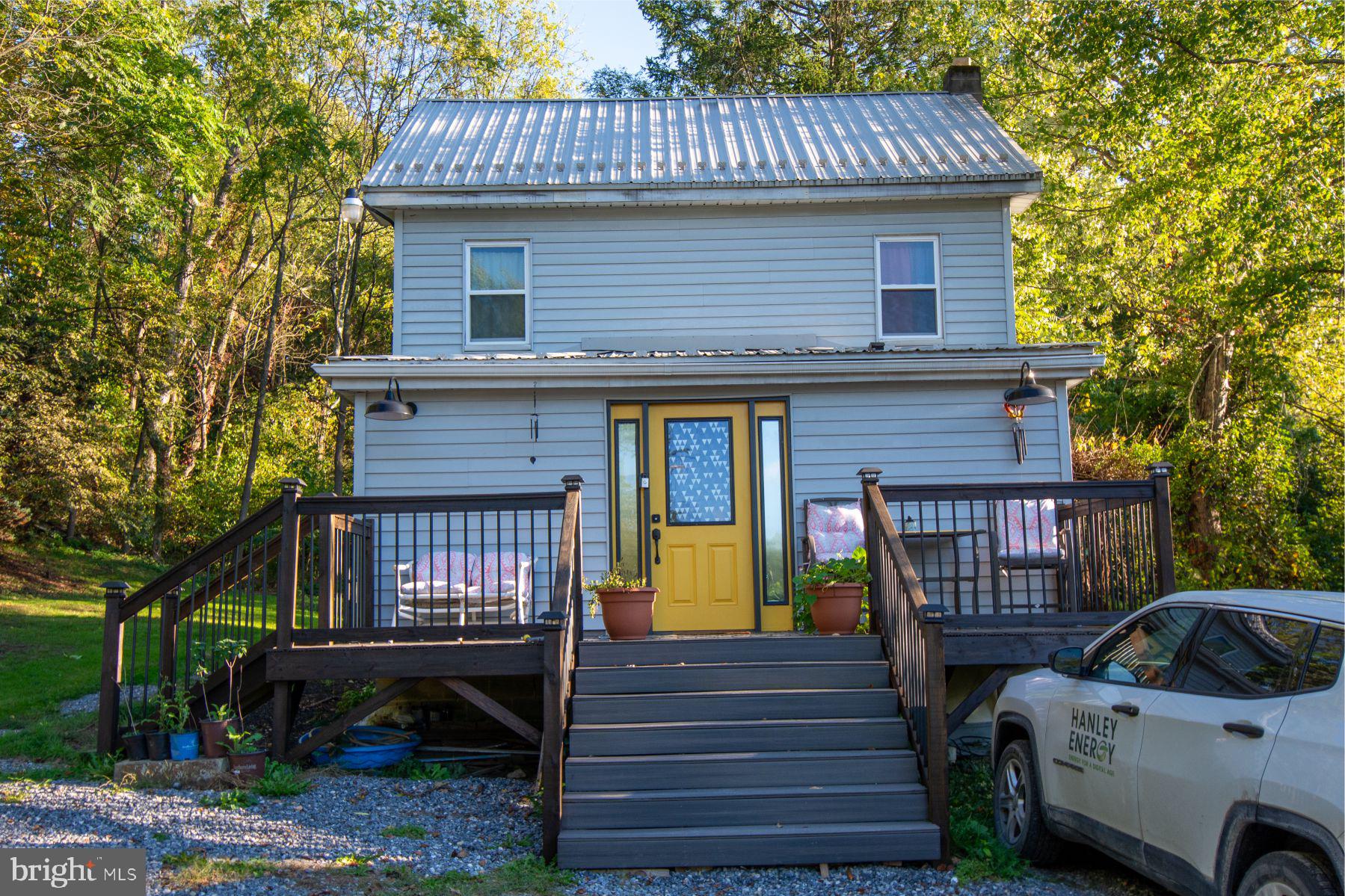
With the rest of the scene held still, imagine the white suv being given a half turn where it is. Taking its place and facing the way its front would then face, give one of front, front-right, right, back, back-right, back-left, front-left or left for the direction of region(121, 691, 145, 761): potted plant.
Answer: back-right

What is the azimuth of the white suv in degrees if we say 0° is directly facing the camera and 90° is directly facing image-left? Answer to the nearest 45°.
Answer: approximately 135°

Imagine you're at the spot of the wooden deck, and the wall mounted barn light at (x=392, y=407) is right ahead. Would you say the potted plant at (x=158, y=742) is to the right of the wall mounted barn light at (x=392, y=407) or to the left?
left

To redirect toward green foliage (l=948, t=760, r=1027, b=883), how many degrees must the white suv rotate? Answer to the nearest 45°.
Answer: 0° — it already faces it

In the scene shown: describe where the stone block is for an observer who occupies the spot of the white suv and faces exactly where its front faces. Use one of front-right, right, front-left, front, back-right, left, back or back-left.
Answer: front-left

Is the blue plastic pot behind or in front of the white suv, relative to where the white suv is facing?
in front

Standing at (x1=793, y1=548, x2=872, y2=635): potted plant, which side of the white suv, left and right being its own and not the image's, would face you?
front

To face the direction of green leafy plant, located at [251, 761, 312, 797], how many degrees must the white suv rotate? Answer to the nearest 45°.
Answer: approximately 45° to its left

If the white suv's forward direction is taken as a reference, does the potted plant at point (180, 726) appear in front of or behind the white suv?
in front
